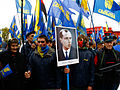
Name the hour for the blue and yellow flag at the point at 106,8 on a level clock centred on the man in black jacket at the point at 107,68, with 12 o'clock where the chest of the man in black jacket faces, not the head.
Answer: The blue and yellow flag is roughly at 6 o'clock from the man in black jacket.

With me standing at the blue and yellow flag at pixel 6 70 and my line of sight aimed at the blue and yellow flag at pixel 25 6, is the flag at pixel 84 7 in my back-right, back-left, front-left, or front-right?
front-right

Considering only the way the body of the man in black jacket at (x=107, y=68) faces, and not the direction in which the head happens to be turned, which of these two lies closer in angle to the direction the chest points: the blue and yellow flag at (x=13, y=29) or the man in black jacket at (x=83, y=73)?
the man in black jacket

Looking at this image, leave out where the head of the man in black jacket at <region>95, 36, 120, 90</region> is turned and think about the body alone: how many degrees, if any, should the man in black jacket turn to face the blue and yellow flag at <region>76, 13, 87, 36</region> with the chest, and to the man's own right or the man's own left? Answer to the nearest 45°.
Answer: approximately 135° to the man's own right

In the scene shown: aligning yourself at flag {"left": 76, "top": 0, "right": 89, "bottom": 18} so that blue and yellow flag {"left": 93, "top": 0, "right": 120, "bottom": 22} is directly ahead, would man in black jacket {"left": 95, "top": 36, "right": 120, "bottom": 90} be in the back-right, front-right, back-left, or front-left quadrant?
front-right

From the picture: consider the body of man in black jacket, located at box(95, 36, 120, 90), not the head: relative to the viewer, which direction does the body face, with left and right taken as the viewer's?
facing the viewer

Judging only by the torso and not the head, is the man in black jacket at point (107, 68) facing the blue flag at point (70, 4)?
no

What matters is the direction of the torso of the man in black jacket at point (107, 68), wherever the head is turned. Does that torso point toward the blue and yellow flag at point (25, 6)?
no

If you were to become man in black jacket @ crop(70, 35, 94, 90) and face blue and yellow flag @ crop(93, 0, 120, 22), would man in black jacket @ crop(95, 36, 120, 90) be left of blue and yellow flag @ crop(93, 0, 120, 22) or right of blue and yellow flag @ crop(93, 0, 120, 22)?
right

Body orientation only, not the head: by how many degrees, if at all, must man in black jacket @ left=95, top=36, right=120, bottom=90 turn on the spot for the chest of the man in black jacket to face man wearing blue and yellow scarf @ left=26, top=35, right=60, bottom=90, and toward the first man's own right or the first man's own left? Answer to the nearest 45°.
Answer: approximately 45° to the first man's own right

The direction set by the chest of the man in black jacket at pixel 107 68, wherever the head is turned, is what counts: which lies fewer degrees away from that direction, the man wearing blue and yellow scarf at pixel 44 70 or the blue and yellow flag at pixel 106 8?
the man wearing blue and yellow scarf

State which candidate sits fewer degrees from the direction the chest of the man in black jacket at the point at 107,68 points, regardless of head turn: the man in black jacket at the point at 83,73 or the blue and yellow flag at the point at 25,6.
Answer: the man in black jacket

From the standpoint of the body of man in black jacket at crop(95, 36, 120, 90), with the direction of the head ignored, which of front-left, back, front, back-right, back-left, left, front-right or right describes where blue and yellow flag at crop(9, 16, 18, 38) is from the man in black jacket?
back-right

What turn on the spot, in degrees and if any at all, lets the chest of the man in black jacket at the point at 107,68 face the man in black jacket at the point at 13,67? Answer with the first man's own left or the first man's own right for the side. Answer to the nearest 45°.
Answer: approximately 45° to the first man's own right

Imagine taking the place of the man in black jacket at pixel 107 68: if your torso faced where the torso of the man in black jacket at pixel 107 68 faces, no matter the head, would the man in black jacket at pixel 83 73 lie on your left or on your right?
on your right
